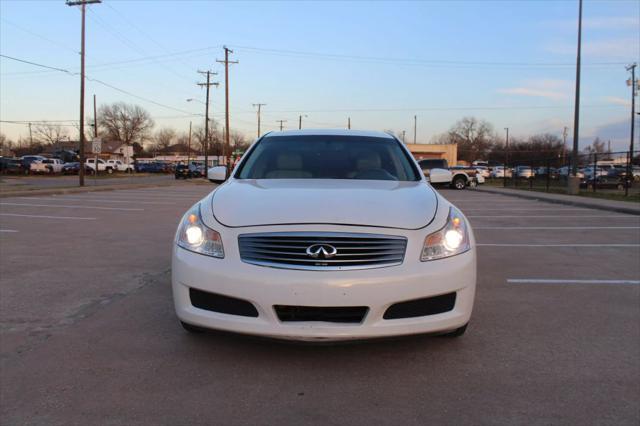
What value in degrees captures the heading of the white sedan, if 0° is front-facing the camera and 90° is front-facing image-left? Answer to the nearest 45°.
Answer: approximately 0°

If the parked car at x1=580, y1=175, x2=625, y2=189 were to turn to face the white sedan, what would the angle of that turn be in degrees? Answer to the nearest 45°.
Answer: approximately 90° to its left

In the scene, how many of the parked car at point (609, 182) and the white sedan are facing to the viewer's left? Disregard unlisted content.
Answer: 1

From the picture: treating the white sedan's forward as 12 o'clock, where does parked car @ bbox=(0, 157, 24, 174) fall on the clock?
The parked car is roughly at 5 o'clock from the white sedan.

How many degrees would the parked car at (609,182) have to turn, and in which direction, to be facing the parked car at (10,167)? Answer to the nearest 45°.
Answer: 0° — it already faces it

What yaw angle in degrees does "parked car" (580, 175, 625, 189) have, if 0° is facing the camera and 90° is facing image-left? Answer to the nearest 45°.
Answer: approximately 90°

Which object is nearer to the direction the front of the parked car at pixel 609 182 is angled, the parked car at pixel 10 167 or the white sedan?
the parked car
